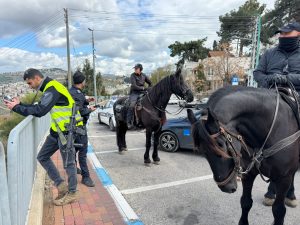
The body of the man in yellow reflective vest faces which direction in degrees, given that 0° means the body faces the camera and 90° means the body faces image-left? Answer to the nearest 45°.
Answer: approximately 90°

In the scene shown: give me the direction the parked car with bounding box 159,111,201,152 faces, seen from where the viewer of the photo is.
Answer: facing to the left of the viewer

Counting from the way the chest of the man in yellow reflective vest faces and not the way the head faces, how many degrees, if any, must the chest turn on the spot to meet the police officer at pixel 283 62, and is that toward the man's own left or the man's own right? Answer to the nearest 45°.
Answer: approximately 135° to the man's own left

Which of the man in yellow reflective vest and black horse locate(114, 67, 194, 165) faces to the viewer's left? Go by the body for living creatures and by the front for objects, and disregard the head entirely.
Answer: the man in yellow reflective vest

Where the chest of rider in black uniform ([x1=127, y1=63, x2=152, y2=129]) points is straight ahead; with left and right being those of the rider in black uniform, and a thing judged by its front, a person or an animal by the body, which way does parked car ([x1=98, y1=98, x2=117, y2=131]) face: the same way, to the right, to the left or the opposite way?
to the right

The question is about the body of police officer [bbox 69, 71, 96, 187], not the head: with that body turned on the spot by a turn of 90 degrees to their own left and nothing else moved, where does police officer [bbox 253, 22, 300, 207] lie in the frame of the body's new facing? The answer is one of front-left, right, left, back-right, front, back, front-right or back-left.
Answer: back-right

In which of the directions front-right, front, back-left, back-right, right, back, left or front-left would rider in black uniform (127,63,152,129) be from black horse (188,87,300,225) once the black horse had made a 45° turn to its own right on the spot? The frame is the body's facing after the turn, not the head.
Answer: front-right

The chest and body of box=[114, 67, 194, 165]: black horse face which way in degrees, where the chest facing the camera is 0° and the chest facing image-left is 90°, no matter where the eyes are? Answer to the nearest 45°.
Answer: approximately 315°
